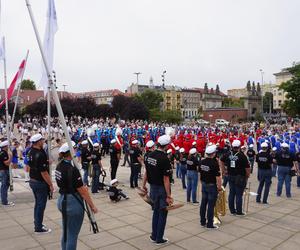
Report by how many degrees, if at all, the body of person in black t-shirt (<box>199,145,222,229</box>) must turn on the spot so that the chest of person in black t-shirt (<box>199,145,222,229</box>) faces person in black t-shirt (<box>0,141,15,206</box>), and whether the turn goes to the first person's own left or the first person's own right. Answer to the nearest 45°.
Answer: approximately 135° to the first person's own left

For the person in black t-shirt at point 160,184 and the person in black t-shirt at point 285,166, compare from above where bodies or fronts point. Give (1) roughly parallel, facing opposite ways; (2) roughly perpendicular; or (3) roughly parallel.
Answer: roughly parallel

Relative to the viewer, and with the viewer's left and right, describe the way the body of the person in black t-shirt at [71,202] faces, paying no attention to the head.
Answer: facing away from the viewer and to the right of the viewer

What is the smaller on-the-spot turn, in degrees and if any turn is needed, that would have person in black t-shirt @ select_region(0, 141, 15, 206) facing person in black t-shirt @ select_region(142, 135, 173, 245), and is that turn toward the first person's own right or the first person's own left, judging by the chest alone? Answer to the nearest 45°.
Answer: approximately 45° to the first person's own right

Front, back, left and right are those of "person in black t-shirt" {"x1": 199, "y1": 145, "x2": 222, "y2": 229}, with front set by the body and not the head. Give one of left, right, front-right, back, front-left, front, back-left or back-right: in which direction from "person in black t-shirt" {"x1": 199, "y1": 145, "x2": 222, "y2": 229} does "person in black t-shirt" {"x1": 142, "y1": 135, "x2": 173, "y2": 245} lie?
back

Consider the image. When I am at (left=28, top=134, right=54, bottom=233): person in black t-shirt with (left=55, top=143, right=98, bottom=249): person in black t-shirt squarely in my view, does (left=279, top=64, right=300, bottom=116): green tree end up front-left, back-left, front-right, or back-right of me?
back-left
